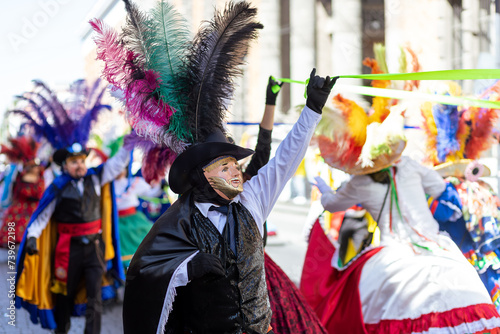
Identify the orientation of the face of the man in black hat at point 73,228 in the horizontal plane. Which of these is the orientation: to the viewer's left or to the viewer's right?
to the viewer's right

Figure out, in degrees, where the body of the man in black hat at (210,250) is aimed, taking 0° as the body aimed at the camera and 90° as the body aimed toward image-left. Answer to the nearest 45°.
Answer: approximately 315°

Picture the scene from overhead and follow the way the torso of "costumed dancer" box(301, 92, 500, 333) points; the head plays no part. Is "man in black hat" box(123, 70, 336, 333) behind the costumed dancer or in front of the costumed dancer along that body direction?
behind

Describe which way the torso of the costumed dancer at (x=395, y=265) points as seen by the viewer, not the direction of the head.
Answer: away from the camera

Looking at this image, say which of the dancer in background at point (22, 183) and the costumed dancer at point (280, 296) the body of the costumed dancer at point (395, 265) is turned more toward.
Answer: the dancer in background

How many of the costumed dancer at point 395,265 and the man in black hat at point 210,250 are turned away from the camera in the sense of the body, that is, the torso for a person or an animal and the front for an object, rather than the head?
1
